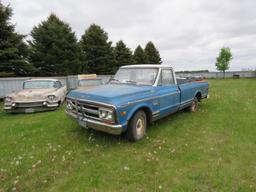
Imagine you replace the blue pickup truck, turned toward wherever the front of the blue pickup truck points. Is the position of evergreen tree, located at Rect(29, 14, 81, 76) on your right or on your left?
on your right

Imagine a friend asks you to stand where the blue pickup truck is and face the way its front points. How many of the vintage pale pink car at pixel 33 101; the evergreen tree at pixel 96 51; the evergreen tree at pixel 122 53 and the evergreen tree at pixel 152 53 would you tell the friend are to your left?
0

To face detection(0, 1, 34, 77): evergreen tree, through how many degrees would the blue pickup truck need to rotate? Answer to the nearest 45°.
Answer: approximately 90° to its right

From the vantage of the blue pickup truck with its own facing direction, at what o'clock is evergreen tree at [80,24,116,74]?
The evergreen tree is roughly at 4 o'clock from the blue pickup truck.

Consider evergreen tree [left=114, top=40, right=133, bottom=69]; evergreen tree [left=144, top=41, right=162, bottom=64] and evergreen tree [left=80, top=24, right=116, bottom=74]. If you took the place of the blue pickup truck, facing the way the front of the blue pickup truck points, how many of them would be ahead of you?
0

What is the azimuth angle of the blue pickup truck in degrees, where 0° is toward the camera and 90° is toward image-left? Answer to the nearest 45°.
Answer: approximately 45°

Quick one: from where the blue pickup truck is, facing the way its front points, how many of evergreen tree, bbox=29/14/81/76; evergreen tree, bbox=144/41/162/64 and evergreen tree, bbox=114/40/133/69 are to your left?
0

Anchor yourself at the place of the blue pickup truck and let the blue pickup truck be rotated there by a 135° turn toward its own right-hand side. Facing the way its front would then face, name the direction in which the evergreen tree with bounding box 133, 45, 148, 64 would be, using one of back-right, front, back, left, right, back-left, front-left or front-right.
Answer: front

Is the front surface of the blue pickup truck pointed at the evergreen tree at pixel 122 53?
no

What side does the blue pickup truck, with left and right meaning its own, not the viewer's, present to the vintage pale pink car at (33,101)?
right

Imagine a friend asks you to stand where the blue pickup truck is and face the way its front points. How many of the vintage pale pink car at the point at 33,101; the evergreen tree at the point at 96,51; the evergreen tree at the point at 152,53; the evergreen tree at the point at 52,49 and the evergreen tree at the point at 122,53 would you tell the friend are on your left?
0
